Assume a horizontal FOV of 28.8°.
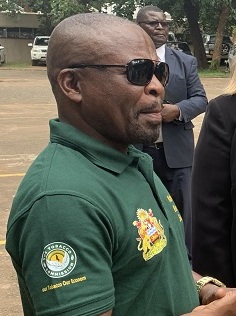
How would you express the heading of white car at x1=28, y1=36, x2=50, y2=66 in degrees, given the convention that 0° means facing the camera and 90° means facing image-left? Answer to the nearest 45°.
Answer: approximately 0°

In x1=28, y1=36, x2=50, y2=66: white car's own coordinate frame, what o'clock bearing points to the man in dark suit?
The man in dark suit is roughly at 12 o'clock from the white car.

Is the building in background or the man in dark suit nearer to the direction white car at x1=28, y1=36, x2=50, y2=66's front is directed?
the man in dark suit

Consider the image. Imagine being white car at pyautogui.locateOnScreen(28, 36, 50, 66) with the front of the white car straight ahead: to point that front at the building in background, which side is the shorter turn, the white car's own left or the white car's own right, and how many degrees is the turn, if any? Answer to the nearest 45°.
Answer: approximately 180°
